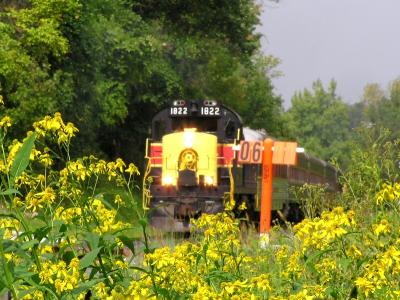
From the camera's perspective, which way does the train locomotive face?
toward the camera

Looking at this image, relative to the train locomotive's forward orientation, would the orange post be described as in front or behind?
in front
